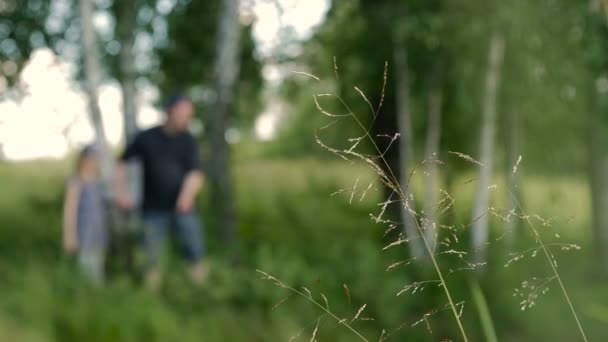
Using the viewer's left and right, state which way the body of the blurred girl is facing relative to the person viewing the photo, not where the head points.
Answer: facing the viewer and to the right of the viewer

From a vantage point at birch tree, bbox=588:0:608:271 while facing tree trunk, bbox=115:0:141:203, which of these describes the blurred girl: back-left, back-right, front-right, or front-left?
front-left

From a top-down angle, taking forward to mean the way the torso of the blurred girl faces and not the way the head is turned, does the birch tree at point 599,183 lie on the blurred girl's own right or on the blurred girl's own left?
on the blurred girl's own left

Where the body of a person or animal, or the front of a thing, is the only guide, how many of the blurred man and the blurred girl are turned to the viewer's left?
0

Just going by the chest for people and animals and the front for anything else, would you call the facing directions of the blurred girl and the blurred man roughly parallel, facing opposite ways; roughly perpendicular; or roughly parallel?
roughly parallel

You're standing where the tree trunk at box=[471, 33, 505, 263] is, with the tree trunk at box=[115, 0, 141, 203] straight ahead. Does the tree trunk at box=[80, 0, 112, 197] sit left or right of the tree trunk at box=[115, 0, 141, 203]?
left

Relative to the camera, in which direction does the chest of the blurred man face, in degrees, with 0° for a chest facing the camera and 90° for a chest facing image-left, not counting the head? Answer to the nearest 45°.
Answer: approximately 315°

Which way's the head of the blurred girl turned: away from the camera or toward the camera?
toward the camera
